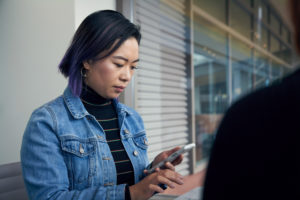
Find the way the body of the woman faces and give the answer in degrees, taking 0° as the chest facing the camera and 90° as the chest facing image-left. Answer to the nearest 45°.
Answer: approximately 315°

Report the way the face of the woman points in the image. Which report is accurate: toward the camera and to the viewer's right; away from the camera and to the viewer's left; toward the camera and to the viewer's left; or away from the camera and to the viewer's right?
toward the camera and to the viewer's right

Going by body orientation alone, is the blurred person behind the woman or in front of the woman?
in front
